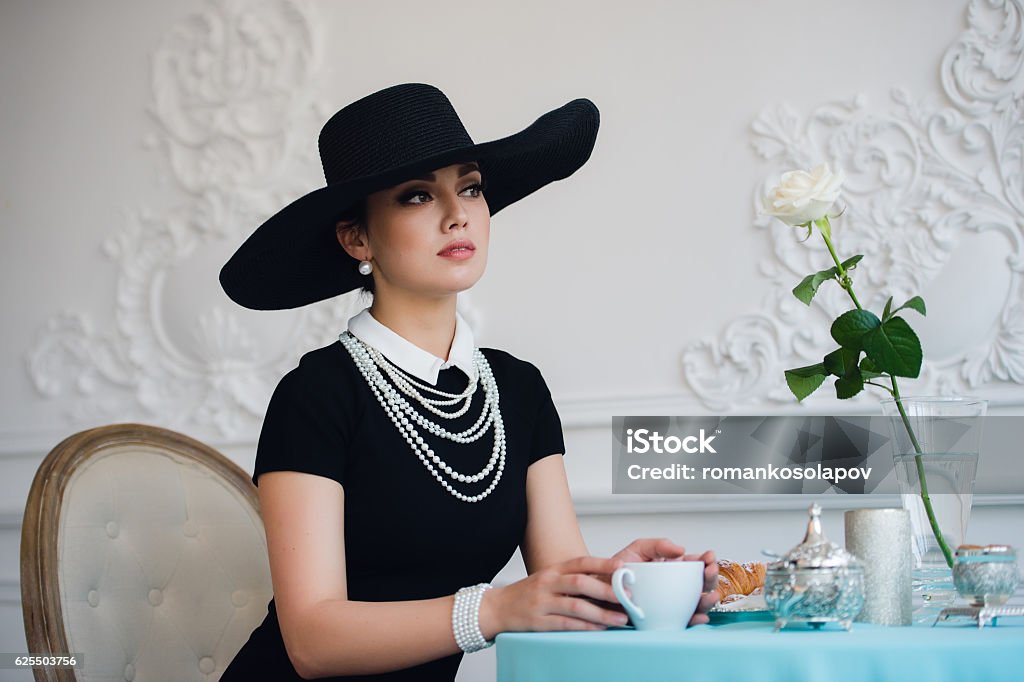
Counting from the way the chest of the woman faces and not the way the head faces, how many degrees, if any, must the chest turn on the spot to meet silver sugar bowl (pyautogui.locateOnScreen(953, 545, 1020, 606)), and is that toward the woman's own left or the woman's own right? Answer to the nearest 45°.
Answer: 0° — they already face it

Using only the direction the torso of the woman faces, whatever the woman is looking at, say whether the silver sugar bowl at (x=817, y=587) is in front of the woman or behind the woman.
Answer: in front

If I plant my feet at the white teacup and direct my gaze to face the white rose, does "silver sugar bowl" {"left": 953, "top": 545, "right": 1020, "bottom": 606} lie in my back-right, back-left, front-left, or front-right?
front-right

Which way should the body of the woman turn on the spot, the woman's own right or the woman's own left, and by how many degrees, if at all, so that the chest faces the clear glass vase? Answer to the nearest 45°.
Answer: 0° — they already face it

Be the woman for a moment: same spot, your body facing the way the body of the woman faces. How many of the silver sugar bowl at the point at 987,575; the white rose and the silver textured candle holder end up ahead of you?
3

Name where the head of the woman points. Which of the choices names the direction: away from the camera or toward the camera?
toward the camera
